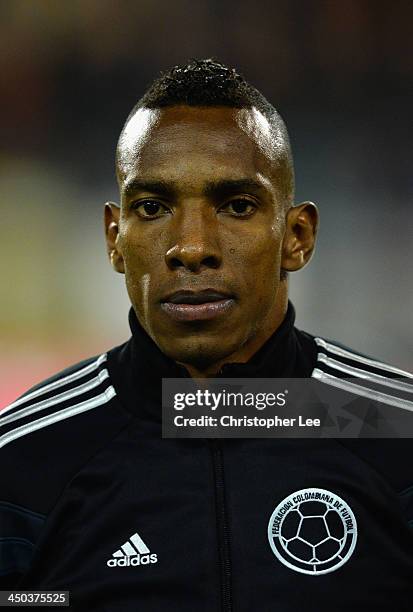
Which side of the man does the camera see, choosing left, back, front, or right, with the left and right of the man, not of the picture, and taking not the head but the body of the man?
front
